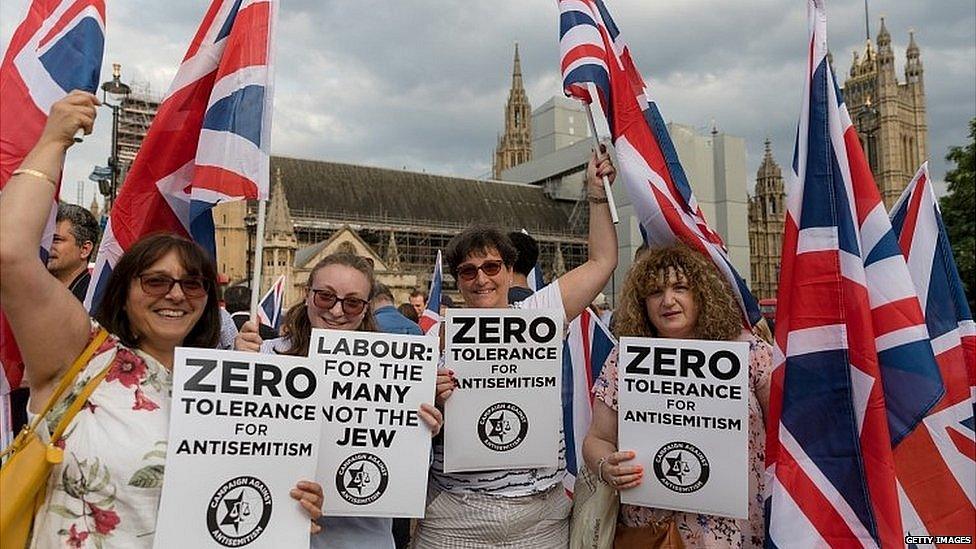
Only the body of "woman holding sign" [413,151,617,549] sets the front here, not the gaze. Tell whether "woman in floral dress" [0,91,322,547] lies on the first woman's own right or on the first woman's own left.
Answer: on the first woman's own right

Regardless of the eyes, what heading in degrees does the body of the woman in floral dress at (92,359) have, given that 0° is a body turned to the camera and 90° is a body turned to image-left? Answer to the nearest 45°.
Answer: approximately 315°

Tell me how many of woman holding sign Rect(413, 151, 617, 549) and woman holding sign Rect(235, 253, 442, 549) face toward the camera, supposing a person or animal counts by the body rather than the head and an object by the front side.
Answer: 2

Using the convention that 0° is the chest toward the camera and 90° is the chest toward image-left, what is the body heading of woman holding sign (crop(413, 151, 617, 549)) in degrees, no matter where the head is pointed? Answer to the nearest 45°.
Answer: approximately 0°

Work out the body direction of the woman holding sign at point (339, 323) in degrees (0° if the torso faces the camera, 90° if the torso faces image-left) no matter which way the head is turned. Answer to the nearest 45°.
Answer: approximately 0°
